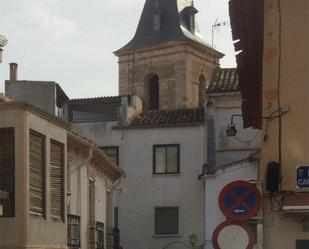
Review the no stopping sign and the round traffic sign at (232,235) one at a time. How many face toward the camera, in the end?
2

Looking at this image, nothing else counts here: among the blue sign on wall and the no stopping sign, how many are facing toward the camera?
2

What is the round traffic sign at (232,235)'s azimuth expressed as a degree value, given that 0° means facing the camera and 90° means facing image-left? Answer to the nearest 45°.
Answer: approximately 0°

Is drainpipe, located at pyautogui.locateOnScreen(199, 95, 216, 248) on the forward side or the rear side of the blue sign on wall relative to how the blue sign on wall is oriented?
on the rear side

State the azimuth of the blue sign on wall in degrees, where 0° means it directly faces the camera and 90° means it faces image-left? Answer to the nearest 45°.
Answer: approximately 0°
